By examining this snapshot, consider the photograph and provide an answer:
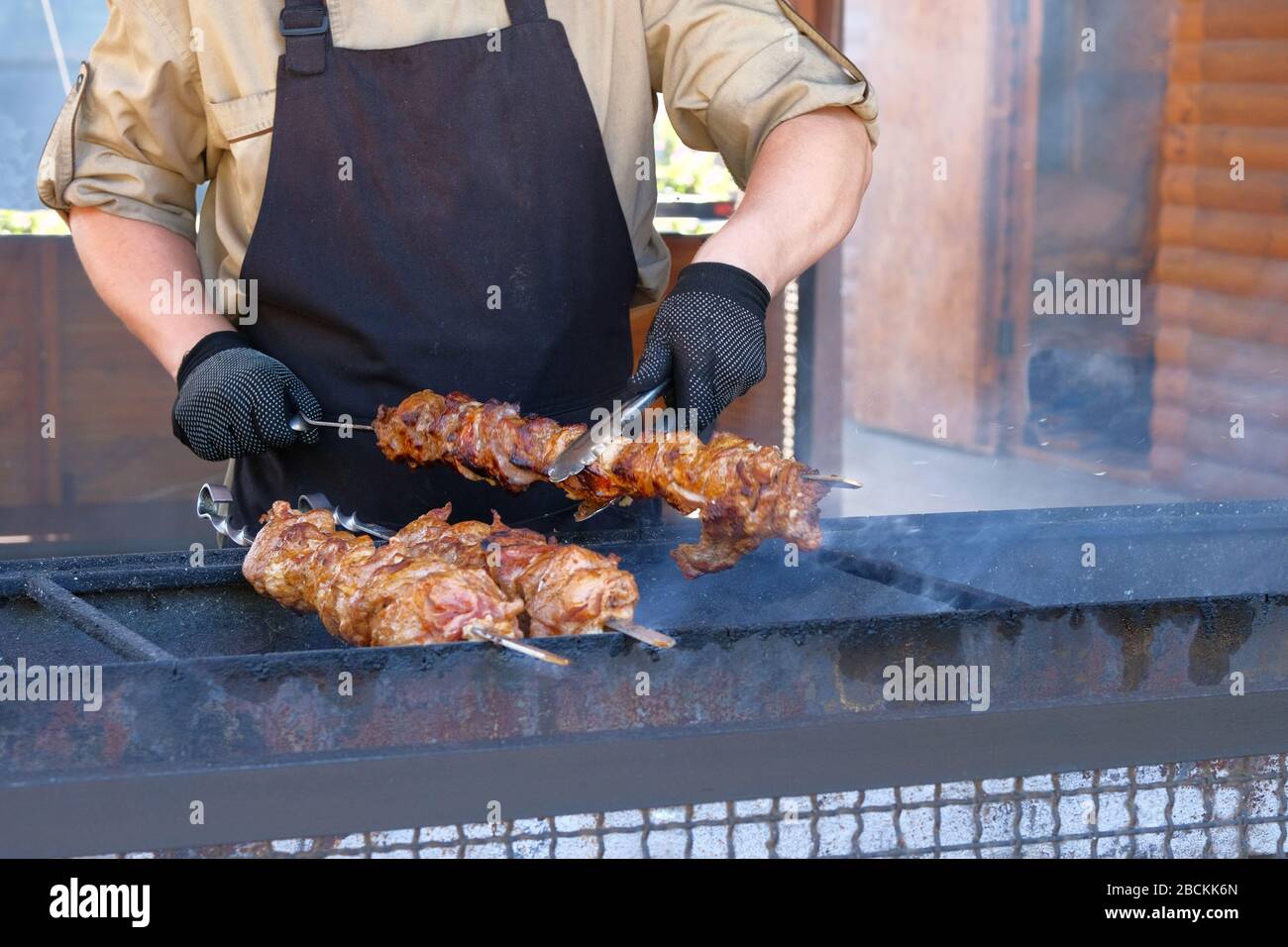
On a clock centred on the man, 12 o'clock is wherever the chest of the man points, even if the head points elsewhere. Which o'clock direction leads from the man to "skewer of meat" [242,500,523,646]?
The skewer of meat is roughly at 12 o'clock from the man.

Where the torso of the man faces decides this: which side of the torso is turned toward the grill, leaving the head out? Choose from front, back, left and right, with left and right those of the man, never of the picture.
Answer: front

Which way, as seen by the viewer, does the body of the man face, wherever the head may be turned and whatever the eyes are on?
toward the camera
